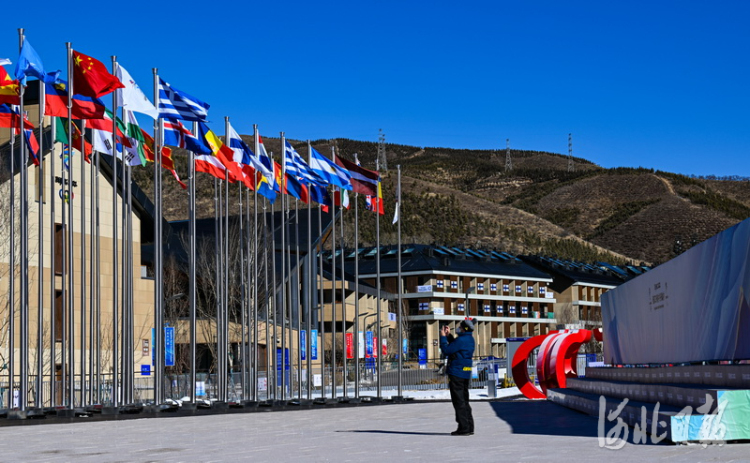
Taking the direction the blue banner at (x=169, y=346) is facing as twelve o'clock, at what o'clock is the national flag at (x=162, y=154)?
The national flag is roughly at 12 o'clock from the blue banner.

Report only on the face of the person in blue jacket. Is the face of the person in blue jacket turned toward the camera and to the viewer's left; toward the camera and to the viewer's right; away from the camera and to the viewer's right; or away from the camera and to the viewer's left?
away from the camera and to the viewer's left

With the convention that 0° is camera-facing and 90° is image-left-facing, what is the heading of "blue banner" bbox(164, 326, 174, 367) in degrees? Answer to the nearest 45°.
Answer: approximately 0°

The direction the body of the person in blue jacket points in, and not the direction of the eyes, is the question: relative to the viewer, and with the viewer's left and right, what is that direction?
facing to the left of the viewer

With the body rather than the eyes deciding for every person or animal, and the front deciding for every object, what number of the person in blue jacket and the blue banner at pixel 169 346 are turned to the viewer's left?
1

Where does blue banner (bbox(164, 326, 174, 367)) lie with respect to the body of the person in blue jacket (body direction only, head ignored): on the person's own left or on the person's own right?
on the person's own right

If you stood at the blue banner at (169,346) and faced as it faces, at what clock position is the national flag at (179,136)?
The national flag is roughly at 12 o'clock from the blue banner.

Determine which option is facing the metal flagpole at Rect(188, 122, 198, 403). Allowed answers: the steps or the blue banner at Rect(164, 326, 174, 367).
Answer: the blue banner

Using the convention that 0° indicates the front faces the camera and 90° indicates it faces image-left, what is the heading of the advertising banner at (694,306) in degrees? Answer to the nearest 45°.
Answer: approximately 45°
